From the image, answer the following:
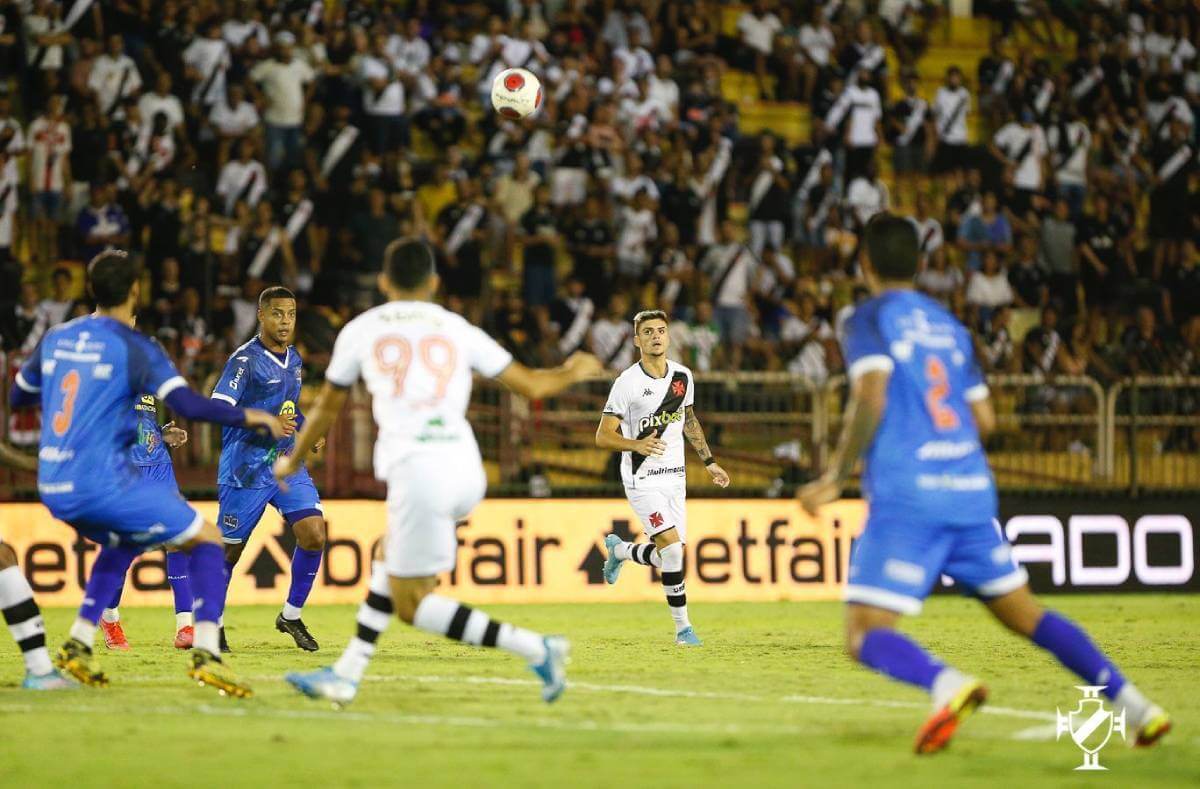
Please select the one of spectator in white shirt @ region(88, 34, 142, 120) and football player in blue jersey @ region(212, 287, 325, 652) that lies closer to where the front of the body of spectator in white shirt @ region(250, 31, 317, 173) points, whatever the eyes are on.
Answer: the football player in blue jersey

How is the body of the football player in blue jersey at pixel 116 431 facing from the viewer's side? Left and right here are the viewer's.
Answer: facing away from the viewer and to the right of the viewer

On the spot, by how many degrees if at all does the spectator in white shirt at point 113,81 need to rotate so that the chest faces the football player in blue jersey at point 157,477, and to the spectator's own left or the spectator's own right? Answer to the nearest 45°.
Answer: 0° — they already face them

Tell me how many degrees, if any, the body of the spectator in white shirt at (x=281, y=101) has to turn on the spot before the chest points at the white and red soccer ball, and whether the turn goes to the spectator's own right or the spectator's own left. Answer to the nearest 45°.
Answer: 0° — they already face it

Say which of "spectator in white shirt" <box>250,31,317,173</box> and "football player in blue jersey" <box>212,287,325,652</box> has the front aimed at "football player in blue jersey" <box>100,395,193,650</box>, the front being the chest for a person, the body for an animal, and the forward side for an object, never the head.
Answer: the spectator in white shirt

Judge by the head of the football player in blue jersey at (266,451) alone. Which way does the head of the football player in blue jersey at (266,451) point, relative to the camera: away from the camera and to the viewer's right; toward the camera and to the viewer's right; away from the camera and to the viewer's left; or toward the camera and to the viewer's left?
toward the camera and to the viewer's right

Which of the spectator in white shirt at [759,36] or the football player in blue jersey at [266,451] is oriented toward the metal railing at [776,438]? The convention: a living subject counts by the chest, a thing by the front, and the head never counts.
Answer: the spectator in white shirt

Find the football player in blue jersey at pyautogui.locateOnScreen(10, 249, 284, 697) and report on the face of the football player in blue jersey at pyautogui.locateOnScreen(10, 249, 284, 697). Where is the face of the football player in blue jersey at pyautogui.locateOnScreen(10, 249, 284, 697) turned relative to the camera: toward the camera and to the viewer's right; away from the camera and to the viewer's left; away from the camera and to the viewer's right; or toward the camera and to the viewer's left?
away from the camera and to the viewer's right

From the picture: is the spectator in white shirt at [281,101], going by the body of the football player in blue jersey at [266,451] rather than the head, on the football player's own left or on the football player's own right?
on the football player's own left

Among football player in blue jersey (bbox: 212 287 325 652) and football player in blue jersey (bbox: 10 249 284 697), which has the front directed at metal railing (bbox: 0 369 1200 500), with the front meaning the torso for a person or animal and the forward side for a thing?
football player in blue jersey (bbox: 10 249 284 697)
